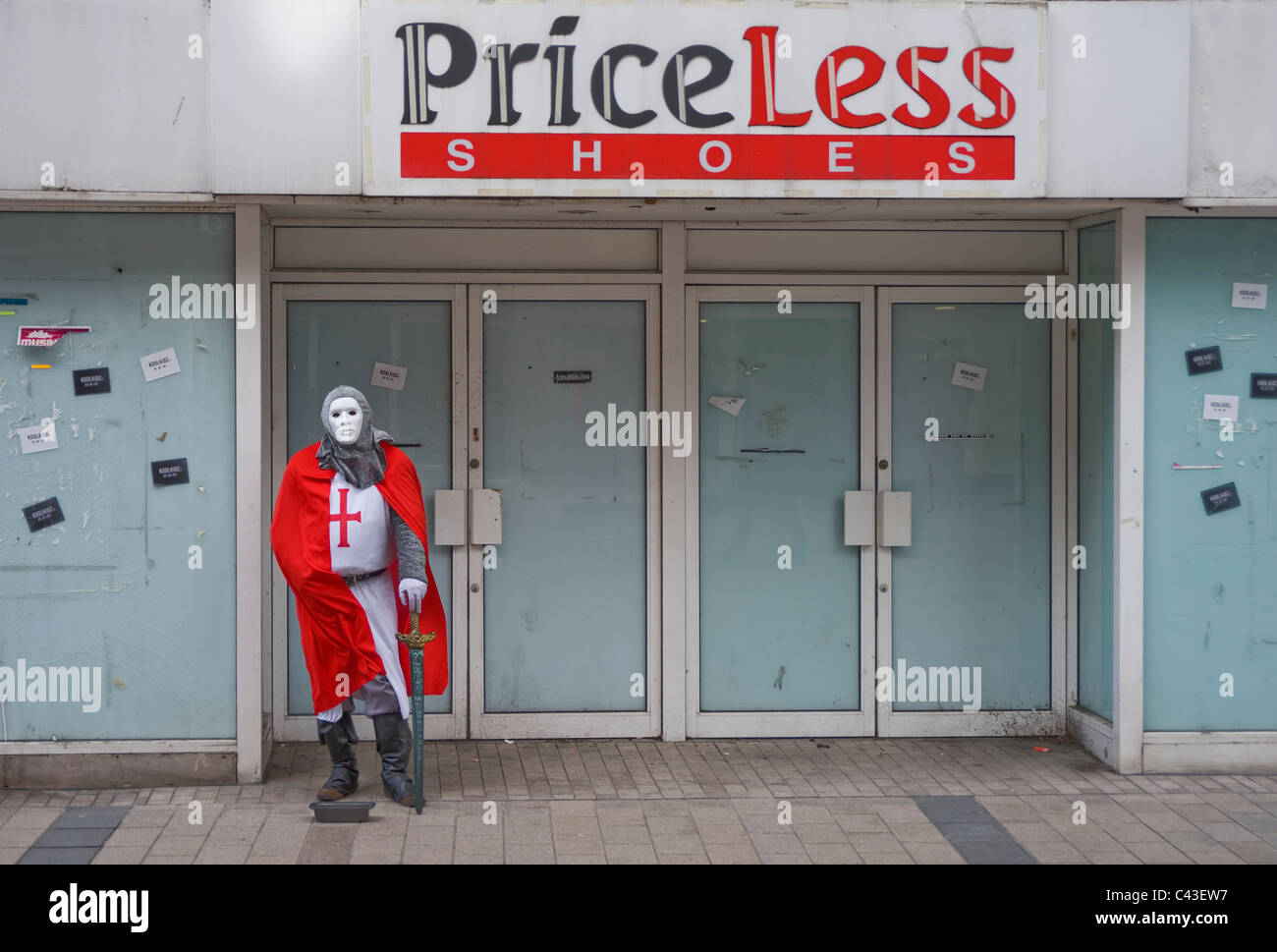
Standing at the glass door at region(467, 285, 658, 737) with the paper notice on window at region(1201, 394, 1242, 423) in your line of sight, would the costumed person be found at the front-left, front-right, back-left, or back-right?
back-right

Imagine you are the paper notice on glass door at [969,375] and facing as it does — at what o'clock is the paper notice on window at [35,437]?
the paper notice on window at [35,437] is roughly at 2 o'clock from the paper notice on glass door at [969,375].

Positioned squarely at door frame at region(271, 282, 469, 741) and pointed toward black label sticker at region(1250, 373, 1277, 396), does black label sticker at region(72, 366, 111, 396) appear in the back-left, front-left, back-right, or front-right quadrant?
back-right

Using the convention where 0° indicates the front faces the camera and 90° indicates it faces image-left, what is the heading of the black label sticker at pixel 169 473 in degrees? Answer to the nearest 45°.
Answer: approximately 0°

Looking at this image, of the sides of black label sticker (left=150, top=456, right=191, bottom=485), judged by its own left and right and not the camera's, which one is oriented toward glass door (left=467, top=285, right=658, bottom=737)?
left

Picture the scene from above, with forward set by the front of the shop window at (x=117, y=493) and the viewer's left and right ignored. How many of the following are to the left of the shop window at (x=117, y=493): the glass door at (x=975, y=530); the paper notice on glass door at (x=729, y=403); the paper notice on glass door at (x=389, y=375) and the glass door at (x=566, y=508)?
4

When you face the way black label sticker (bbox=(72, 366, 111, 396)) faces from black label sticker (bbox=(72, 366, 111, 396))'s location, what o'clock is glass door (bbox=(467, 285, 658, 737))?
The glass door is roughly at 9 o'clock from the black label sticker.

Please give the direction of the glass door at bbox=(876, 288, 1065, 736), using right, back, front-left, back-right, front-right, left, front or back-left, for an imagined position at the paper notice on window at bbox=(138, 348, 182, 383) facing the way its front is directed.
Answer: left

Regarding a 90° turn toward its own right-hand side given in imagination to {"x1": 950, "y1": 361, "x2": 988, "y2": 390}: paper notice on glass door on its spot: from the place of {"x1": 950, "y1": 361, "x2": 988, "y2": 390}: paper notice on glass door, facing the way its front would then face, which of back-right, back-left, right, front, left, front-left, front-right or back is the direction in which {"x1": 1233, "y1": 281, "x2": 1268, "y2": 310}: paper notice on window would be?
back
